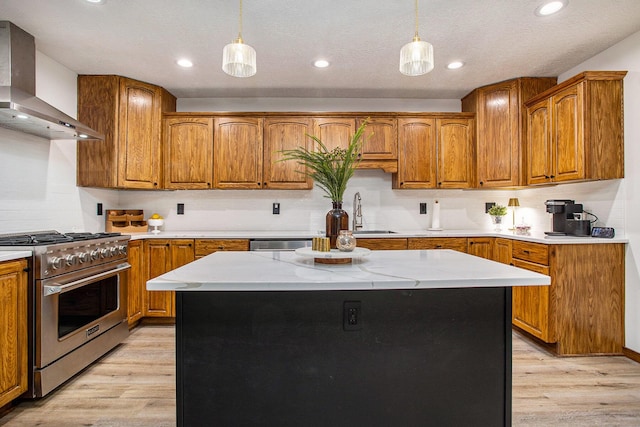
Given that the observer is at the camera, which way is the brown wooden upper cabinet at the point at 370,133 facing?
facing the viewer

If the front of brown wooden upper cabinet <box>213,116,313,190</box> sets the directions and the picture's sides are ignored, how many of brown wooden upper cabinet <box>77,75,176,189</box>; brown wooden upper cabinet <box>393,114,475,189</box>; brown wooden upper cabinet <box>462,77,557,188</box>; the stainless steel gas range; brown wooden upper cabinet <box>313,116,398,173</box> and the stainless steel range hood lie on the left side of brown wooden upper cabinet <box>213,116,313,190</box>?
3

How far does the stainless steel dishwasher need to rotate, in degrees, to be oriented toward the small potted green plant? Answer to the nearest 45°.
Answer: approximately 90° to its left

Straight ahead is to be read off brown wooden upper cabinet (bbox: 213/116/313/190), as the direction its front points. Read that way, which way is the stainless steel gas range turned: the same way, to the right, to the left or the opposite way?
to the left

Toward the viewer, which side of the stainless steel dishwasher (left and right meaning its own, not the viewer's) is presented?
front

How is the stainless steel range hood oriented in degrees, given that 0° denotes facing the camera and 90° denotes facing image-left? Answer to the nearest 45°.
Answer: approximately 315°

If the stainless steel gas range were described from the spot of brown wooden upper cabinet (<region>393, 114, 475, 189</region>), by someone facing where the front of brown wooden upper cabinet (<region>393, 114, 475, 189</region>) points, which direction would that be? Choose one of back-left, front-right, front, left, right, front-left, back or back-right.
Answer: front-right

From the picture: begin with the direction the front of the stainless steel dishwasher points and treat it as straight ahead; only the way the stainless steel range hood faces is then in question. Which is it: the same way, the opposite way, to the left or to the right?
to the left

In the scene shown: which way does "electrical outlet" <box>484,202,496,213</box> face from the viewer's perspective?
toward the camera

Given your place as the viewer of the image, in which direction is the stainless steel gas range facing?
facing the viewer and to the right of the viewer

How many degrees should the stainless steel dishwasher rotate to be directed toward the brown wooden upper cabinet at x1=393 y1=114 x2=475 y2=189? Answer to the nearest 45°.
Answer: approximately 90° to its left

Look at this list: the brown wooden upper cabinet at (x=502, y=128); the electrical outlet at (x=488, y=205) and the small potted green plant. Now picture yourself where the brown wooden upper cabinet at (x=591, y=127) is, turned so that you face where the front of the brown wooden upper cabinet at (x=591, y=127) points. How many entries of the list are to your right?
3

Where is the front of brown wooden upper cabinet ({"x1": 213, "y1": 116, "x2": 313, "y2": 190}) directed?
toward the camera

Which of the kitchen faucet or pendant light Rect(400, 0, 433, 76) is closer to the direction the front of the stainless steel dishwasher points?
the pendant light
